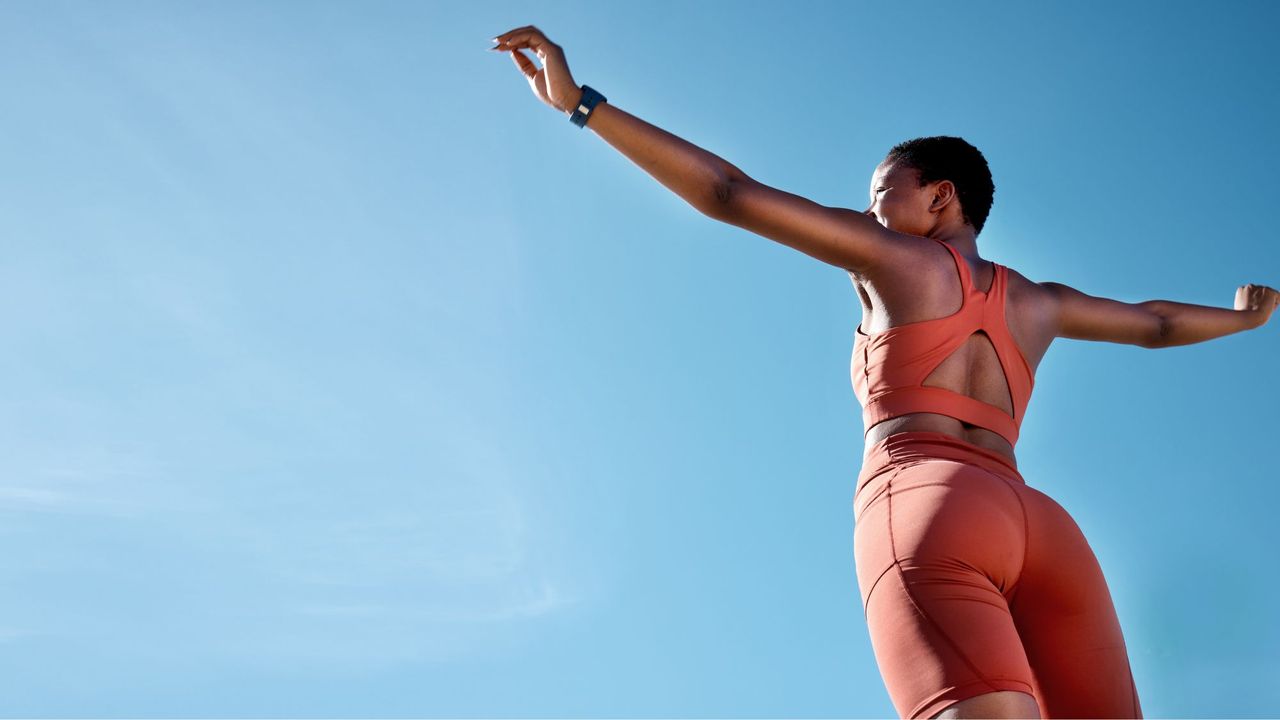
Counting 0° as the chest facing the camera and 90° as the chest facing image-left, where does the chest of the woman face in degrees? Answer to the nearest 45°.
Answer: approximately 135°
